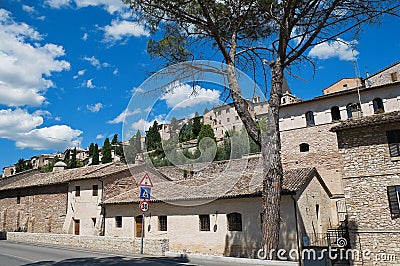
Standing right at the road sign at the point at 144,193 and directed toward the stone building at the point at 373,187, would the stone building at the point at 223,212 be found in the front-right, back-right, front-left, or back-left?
front-left

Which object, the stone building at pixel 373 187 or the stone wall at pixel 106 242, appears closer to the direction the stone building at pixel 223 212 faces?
the stone wall

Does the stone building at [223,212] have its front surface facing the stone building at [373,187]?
no

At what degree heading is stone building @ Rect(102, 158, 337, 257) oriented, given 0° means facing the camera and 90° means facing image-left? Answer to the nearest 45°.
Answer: approximately 45°

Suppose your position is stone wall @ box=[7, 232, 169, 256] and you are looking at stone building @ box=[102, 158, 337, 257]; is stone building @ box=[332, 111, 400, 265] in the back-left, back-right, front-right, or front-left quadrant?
front-right

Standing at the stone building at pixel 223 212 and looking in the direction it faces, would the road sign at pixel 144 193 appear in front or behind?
in front
